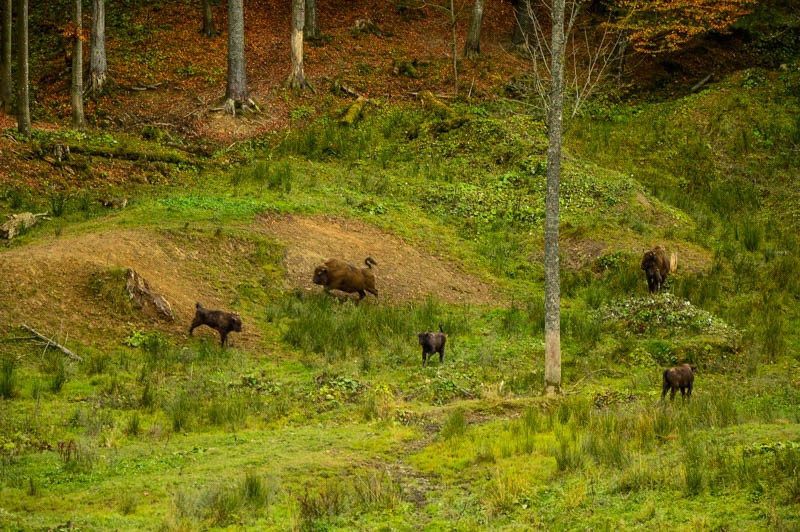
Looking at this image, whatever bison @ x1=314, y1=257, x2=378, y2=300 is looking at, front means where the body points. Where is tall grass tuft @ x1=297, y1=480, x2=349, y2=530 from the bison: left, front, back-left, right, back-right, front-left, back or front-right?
left

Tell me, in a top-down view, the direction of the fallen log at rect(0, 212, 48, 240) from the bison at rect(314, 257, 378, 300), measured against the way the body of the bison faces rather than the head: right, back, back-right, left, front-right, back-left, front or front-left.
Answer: front

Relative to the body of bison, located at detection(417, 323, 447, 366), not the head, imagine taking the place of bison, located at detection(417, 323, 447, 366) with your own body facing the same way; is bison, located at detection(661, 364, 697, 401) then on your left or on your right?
on your left

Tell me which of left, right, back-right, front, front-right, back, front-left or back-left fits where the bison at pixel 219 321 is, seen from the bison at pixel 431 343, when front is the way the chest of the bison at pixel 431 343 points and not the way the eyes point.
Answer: front-right

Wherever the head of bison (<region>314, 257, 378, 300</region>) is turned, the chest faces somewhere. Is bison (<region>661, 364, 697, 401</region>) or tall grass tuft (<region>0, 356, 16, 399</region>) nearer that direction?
the tall grass tuft

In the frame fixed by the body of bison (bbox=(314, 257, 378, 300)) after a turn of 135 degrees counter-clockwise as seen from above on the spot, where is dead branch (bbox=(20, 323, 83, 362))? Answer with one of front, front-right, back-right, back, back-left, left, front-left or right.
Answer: right

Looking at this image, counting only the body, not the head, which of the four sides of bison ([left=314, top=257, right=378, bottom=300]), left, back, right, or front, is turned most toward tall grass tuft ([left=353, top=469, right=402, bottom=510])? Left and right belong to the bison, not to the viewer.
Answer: left

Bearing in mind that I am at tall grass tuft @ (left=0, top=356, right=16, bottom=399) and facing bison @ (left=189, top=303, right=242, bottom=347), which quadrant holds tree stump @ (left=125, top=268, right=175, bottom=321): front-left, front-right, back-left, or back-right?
front-left

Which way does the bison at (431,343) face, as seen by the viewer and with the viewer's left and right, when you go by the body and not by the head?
facing the viewer and to the left of the viewer

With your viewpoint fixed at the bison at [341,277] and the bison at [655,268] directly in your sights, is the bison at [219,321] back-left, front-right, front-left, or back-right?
back-right

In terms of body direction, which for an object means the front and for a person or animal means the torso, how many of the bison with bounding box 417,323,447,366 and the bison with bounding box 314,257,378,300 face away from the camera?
0

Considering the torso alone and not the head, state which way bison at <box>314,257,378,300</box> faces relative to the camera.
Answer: to the viewer's left
